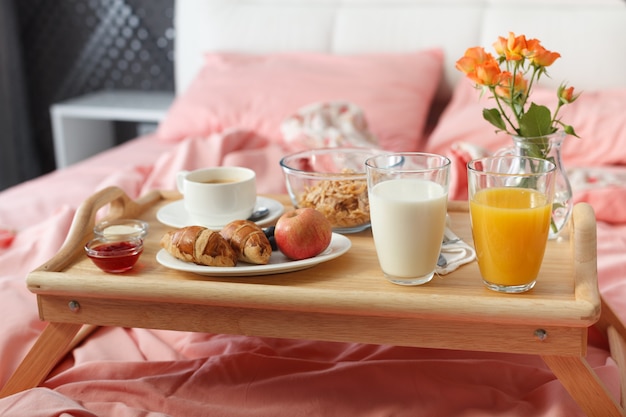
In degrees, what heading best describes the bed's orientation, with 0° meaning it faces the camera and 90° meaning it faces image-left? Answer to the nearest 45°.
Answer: approximately 0°

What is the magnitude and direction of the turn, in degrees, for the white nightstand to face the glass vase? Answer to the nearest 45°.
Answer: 0° — it already faces it

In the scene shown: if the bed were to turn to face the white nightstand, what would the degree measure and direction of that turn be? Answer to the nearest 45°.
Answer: approximately 135° to its right

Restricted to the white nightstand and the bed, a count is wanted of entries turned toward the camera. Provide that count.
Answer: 2

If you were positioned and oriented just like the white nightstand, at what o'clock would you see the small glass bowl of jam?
The small glass bowl of jam is roughly at 12 o'clock from the white nightstand.

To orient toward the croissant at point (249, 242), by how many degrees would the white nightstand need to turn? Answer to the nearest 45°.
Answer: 0° — it already faces it

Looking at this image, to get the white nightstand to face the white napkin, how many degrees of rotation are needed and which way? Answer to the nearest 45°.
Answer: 0° — it already faces it

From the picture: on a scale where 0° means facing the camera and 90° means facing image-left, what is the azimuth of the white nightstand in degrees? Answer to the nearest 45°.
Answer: approximately 0°
